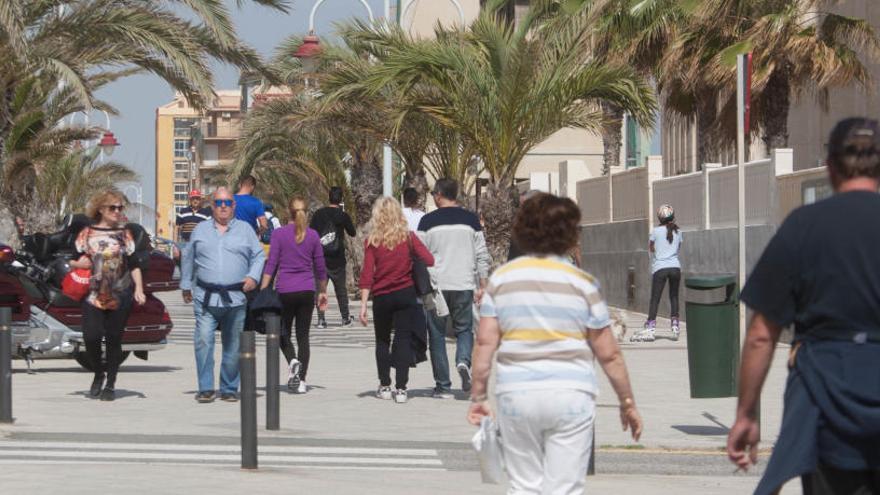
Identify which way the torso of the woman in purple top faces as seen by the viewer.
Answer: away from the camera

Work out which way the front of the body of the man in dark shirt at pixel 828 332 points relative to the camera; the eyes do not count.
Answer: away from the camera

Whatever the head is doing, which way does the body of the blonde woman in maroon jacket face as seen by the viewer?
away from the camera

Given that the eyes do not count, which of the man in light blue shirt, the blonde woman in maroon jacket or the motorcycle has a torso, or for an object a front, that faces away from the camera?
the blonde woman in maroon jacket

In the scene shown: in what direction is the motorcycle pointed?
to the viewer's left

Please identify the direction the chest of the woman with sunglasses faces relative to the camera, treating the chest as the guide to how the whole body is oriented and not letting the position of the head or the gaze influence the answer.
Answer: toward the camera

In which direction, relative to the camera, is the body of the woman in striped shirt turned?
away from the camera

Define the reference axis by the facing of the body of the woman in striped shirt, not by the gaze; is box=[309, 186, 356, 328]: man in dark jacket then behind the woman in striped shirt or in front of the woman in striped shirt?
in front

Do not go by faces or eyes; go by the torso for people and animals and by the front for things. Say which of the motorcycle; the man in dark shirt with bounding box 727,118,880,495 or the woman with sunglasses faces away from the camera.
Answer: the man in dark shirt

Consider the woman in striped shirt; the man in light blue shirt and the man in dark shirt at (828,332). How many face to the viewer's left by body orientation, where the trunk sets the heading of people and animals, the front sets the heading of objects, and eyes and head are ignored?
0

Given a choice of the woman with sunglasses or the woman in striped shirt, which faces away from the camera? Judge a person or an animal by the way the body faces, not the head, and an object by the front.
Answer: the woman in striped shirt

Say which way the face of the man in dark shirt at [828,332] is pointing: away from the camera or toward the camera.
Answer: away from the camera

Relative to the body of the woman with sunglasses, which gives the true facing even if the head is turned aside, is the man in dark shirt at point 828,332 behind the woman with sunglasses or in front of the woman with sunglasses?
in front

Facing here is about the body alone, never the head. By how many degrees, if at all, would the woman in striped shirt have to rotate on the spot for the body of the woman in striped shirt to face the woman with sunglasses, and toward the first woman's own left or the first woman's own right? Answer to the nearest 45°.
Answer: approximately 45° to the first woman's own left

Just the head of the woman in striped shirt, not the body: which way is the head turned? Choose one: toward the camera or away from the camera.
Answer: away from the camera

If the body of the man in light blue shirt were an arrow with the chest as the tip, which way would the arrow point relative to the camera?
toward the camera

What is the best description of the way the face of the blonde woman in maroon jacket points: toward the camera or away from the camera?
away from the camera
